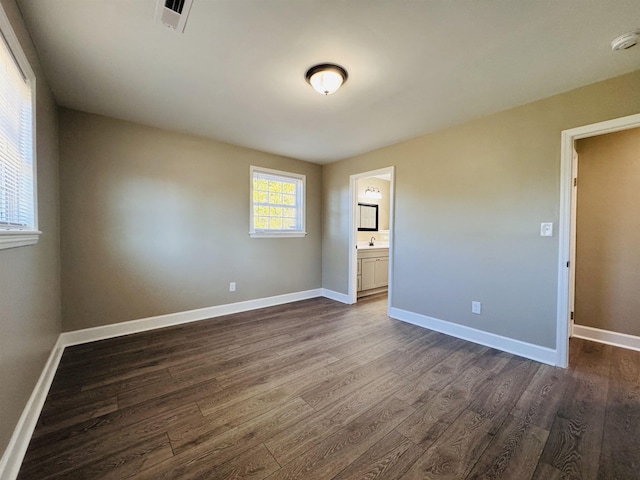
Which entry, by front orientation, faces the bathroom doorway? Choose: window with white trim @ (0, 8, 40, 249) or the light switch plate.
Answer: the window with white trim

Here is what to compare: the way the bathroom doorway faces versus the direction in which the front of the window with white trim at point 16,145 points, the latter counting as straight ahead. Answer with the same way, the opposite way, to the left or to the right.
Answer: the opposite way

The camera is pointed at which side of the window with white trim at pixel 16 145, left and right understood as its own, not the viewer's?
right

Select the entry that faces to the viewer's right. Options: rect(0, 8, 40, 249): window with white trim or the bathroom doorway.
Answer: the window with white trim
